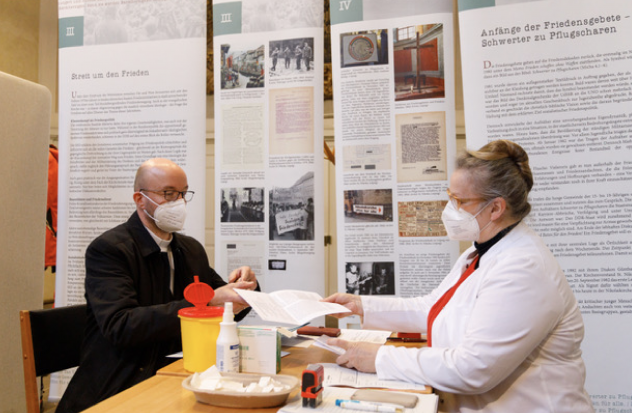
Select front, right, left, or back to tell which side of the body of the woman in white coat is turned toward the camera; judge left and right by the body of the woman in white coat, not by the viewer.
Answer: left

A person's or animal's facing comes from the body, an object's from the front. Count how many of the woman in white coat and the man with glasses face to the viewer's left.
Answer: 1

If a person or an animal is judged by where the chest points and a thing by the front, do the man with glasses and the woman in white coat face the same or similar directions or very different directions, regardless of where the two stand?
very different directions

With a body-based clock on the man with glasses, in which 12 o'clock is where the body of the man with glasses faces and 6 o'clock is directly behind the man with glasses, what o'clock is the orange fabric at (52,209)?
The orange fabric is roughly at 7 o'clock from the man with glasses.

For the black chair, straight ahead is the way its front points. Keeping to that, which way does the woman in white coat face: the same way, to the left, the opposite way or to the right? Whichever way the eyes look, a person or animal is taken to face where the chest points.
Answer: the opposite way

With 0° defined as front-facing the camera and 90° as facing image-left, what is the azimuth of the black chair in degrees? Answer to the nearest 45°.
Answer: approximately 315°

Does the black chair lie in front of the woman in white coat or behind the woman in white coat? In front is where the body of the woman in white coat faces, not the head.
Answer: in front

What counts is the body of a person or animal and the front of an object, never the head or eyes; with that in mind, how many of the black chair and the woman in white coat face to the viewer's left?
1

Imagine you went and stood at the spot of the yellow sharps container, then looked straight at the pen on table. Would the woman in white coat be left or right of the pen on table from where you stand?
left

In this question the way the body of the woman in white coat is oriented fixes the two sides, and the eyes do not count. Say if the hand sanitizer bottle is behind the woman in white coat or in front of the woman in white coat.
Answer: in front

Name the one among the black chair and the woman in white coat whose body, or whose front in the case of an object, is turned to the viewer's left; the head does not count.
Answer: the woman in white coat

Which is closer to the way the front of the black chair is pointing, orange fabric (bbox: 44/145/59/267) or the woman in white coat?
the woman in white coat

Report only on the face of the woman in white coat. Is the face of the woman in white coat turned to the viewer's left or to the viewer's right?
to the viewer's left
